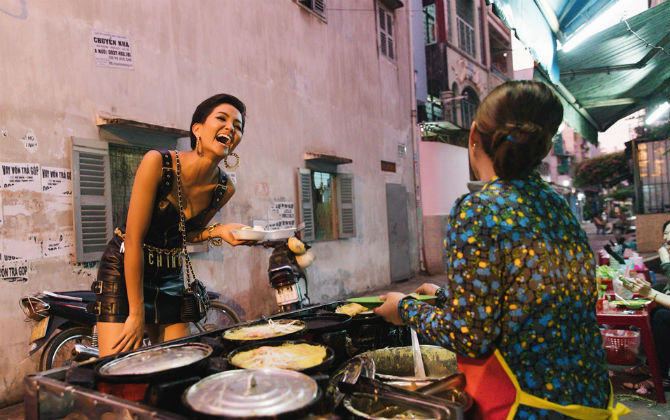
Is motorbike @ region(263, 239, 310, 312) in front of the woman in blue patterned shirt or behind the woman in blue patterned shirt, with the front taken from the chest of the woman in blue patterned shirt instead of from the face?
in front

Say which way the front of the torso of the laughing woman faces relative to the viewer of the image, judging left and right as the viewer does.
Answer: facing the viewer and to the right of the viewer

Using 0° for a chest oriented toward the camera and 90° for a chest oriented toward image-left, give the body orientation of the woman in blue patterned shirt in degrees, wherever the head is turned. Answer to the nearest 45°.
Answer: approximately 135°

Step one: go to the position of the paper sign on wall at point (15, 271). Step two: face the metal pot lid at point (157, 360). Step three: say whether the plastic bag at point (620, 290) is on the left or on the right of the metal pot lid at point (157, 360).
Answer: left

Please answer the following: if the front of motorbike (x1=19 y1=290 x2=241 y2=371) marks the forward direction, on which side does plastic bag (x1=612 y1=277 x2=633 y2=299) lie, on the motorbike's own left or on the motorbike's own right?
on the motorbike's own right

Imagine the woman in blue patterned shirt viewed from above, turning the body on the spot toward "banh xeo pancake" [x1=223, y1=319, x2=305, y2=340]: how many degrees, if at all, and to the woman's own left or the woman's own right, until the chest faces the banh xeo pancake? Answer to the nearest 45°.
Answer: approximately 45° to the woman's own left

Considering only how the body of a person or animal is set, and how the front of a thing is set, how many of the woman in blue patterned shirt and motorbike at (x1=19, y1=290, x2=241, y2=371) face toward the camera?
0

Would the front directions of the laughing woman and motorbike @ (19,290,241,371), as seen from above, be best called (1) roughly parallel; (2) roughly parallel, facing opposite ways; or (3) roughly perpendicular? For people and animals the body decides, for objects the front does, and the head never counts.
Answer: roughly perpendicular

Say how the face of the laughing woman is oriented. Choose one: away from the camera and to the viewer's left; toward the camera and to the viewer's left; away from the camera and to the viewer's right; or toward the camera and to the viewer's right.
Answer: toward the camera and to the viewer's right

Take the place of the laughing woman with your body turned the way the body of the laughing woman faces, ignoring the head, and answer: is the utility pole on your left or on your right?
on your left

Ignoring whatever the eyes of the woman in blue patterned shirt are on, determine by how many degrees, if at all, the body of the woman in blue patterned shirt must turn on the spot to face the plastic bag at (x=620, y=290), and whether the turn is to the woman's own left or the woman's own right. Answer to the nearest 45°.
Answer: approximately 45° to the woman's own right

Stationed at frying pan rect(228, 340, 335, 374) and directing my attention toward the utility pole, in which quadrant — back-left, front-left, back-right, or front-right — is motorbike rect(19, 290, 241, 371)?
front-left

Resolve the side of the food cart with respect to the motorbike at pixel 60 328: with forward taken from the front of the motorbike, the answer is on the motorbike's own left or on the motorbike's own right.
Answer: on the motorbike's own right

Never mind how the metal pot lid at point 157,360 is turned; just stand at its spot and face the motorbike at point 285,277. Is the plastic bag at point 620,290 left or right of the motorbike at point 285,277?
right

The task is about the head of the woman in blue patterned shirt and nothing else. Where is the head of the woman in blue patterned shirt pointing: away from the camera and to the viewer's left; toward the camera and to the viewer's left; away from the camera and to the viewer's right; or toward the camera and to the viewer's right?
away from the camera and to the viewer's left

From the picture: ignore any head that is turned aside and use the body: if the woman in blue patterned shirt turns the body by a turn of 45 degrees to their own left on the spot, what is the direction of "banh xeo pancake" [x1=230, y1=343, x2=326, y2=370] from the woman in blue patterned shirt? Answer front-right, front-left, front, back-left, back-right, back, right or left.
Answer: front

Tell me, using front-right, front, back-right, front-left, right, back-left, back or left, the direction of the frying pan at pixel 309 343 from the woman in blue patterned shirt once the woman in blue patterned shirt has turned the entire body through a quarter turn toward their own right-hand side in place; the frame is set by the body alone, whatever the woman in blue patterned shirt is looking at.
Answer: back-left

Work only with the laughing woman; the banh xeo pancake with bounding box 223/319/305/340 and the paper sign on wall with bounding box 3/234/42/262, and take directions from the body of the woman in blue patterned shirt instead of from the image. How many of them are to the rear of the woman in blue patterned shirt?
0
